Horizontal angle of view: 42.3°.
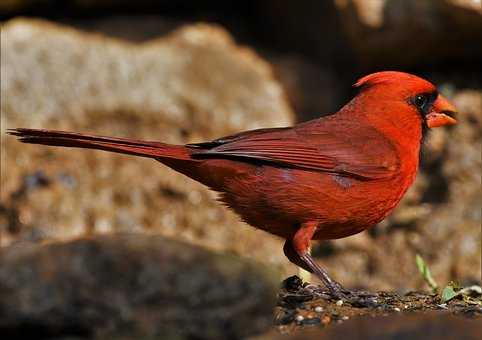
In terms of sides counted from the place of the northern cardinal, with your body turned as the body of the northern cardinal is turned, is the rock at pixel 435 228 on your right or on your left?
on your left

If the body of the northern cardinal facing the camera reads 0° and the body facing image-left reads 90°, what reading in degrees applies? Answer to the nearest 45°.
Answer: approximately 270°

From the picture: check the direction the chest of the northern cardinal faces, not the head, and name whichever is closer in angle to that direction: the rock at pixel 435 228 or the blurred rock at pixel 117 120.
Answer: the rock

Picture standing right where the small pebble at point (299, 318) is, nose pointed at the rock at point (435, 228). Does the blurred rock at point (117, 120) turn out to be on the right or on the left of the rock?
left

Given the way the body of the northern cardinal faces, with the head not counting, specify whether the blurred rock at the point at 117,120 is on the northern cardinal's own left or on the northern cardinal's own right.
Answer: on the northern cardinal's own left

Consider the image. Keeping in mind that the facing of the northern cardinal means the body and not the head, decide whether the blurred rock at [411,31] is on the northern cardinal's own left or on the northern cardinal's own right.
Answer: on the northern cardinal's own left
